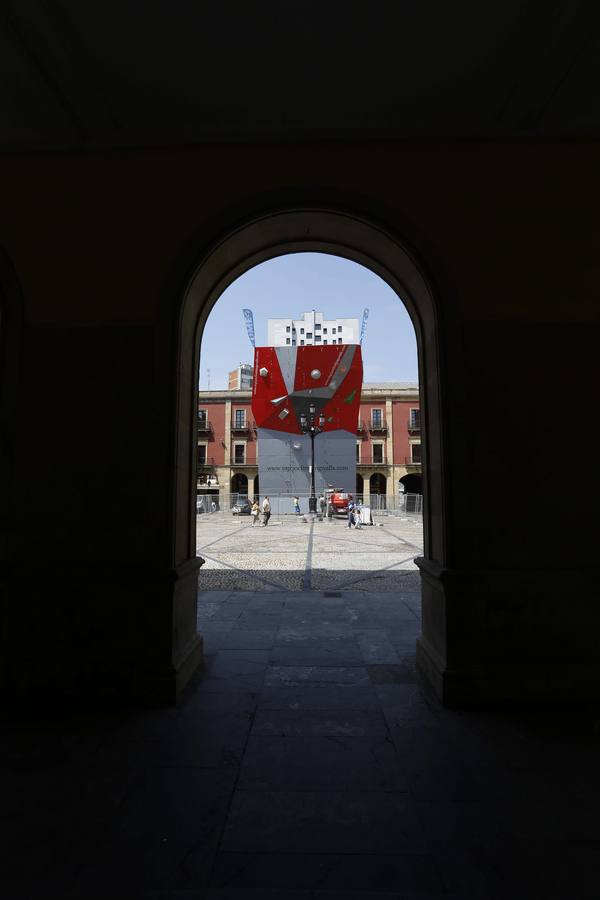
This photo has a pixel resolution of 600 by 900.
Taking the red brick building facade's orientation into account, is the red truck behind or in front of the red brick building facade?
in front

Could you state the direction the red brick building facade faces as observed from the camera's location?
facing the viewer

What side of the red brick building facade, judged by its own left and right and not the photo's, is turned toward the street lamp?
front

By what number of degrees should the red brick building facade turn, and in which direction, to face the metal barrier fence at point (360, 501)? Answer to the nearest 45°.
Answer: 0° — it already faces it
